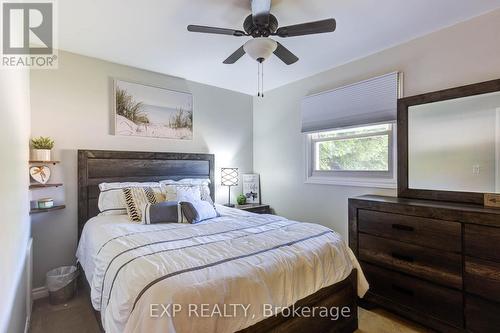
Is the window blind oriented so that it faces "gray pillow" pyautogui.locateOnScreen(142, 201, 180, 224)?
yes

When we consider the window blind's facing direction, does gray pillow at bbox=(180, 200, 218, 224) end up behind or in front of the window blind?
in front

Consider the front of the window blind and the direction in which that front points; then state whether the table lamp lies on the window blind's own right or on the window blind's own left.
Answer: on the window blind's own right

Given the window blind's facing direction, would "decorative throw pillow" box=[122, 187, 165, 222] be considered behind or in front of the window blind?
in front

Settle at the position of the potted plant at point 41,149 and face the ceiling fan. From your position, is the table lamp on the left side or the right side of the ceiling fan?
left

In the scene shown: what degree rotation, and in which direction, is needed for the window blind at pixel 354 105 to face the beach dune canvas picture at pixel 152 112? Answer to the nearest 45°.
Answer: approximately 45° to its right

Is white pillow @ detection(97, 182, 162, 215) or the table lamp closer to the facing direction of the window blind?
the white pillow

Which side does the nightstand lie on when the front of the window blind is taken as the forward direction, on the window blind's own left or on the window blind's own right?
on the window blind's own right

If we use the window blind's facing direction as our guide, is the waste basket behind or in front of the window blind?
in front

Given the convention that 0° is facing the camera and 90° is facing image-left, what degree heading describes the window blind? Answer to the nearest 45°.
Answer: approximately 45°
